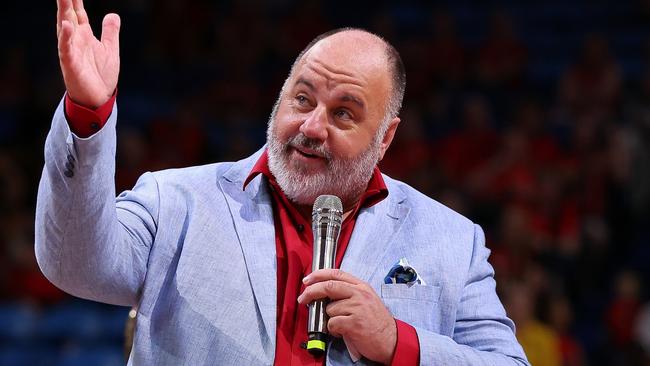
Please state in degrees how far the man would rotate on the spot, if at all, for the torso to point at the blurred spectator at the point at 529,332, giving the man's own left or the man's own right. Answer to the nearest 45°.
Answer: approximately 135° to the man's own left

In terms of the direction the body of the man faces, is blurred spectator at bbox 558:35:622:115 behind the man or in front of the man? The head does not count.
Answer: behind

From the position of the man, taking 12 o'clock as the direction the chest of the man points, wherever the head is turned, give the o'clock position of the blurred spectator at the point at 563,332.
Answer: The blurred spectator is roughly at 7 o'clock from the man.

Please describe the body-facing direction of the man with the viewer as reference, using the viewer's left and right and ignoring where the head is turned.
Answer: facing the viewer

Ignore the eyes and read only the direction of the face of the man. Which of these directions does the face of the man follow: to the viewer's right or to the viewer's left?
to the viewer's left
